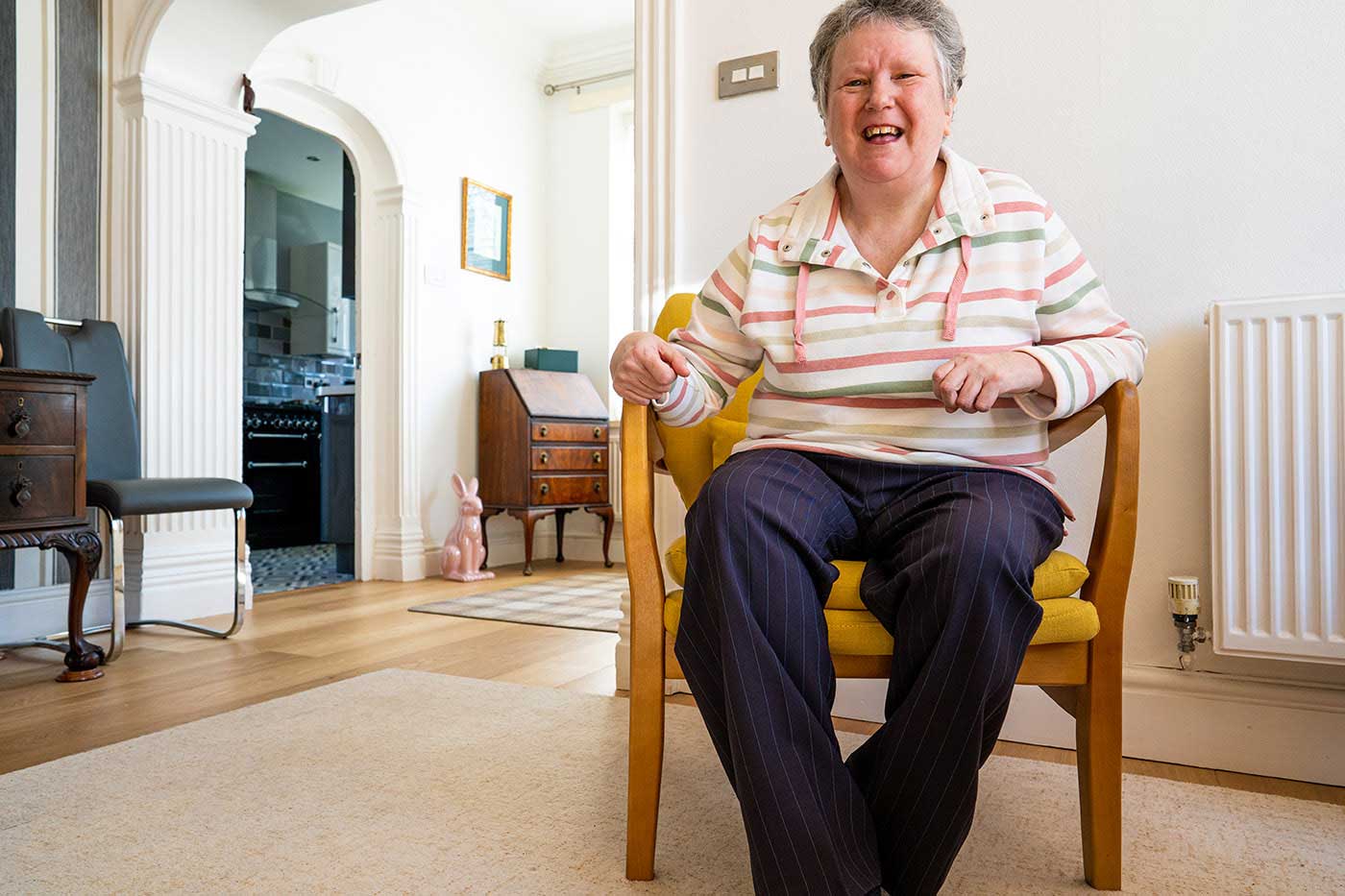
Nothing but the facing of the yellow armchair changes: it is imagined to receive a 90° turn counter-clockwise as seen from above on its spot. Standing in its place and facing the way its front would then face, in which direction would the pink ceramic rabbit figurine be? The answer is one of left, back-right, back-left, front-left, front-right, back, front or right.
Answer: back-left

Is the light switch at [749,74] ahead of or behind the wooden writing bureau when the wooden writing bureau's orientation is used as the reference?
ahead

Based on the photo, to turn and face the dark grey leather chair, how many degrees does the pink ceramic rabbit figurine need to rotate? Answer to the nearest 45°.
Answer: approximately 90° to its right

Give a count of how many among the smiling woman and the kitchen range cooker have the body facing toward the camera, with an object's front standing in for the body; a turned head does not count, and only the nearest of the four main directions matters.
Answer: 2

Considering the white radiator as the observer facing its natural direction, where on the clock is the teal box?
The teal box is roughly at 4 o'clock from the white radiator.

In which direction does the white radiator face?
toward the camera

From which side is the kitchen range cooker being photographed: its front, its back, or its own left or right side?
front

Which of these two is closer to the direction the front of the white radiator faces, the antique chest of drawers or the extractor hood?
the antique chest of drawers

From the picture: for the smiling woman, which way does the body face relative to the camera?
toward the camera

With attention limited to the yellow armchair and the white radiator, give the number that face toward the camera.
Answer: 2

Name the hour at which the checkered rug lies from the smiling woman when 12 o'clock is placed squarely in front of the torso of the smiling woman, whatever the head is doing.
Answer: The checkered rug is roughly at 5 o'clock from the smiling woman.
